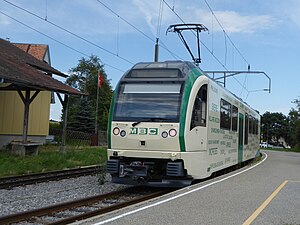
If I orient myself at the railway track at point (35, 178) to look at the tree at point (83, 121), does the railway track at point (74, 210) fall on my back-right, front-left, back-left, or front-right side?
back-right

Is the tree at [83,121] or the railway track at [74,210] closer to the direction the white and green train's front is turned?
the railway track

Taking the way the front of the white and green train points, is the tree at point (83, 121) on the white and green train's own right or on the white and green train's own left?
on the white and green train's own right

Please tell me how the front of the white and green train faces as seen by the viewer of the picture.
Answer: facing the viewer and to the left of the viewer

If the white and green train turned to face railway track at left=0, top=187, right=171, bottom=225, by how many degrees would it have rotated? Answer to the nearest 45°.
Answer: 0° — it already faces it

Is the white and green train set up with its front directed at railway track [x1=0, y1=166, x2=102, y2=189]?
no

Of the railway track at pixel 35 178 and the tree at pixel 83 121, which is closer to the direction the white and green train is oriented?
the railway track
